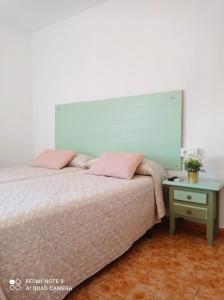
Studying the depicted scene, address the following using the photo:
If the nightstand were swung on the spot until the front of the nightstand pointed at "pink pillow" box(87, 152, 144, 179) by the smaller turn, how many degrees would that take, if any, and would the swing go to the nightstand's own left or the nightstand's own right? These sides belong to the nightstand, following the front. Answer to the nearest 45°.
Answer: approximately 45° to the nightstand's own right

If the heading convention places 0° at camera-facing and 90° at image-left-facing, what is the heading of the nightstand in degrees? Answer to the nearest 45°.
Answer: approximately 45°

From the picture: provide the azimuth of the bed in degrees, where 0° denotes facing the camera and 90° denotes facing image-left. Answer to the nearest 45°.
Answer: approximately 45°

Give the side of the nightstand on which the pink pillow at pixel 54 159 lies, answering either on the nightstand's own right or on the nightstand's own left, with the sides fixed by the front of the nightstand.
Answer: on the nightstand's own right

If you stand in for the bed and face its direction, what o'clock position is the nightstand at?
The nightstand is roughly at 7 o'clock from the bed.

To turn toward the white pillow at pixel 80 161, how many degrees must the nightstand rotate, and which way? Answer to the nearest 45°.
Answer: approximately 45° to its right

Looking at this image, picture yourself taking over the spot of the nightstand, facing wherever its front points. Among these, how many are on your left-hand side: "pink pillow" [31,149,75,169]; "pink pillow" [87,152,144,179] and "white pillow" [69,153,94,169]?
0

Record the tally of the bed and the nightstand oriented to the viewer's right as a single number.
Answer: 0

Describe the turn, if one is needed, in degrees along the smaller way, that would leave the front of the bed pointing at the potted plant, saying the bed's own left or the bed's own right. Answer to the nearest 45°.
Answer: approximately 180°
